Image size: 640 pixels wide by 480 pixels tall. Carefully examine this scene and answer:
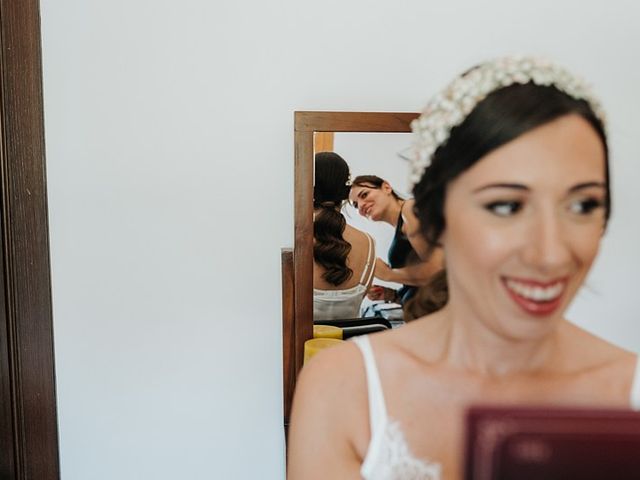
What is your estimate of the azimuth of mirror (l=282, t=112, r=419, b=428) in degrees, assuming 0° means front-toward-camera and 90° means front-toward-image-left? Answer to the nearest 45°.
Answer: approximately 0°

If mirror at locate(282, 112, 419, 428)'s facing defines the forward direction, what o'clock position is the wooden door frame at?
The wooden door frame is roughly at 3 o'clock from the mirror.

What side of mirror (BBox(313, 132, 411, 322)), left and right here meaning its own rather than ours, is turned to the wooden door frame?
right
